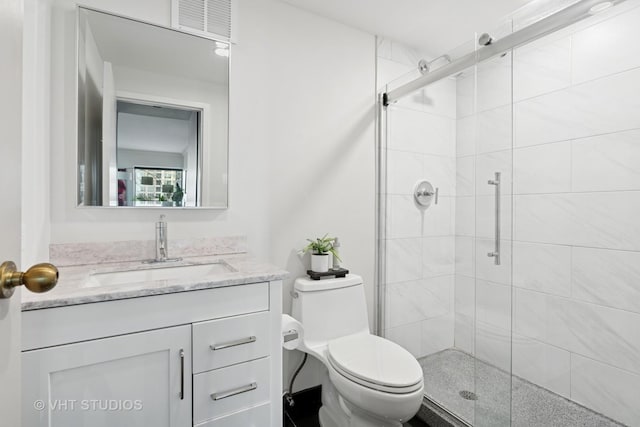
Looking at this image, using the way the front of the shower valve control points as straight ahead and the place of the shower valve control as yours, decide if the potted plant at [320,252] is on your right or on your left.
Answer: on your right

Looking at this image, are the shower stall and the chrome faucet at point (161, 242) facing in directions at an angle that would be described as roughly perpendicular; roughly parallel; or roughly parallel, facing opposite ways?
roughly perpendicular

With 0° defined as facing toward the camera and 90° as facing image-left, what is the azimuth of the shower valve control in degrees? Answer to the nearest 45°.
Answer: approximately 315°
